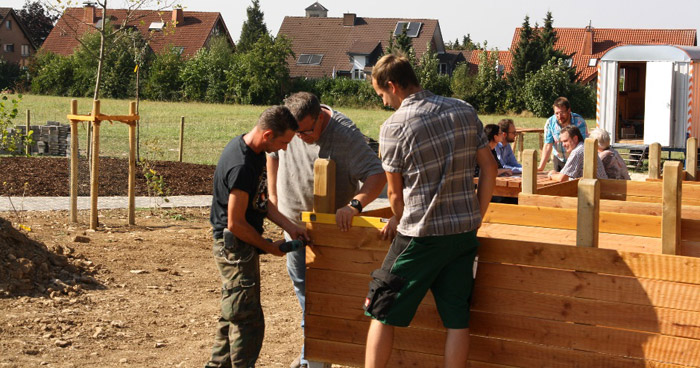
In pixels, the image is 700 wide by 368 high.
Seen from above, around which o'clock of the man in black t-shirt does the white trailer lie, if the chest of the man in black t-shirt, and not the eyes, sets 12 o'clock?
The white trailer is roughly at 10 o'clock from the man in black t-shirt.

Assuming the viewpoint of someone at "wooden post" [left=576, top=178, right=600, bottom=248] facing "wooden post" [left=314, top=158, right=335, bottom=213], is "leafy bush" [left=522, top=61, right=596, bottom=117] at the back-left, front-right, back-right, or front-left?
front-right

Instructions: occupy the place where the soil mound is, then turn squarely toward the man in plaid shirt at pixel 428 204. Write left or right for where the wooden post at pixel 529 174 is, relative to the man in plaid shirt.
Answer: left

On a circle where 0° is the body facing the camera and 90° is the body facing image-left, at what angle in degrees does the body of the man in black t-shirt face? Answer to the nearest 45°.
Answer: approximately 270°

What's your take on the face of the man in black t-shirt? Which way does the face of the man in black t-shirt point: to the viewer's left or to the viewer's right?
to the viewer's right

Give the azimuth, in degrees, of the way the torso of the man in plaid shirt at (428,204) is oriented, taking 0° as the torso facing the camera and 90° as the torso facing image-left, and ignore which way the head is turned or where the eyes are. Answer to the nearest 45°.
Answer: approximately 135°

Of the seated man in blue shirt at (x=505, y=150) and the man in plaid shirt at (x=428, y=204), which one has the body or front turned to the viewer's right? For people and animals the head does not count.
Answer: the seated man in blue shirt

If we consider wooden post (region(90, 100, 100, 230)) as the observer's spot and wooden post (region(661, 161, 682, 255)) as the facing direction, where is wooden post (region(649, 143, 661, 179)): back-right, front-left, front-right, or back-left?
front-left

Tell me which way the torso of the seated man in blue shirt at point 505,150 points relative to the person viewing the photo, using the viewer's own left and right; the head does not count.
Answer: facing to the right of the viewer

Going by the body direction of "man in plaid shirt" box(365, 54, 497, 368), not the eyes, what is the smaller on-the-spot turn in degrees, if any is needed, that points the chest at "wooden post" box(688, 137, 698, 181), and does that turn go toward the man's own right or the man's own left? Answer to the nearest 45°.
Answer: approximately 90° to the man's own right
